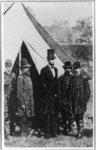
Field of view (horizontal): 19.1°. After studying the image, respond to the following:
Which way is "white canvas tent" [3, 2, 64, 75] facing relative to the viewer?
toward the camera
